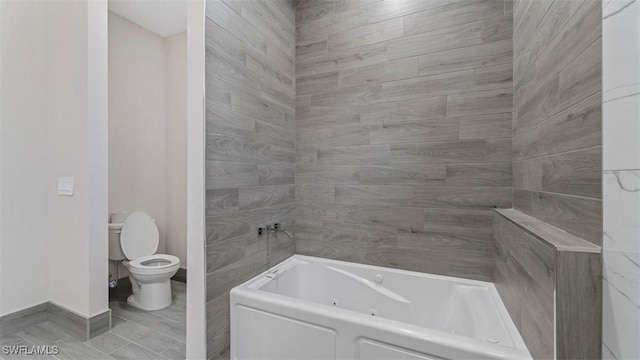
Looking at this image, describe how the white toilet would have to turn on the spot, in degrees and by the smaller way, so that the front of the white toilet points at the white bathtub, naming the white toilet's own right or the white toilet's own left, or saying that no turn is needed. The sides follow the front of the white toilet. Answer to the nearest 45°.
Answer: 0° — it already faces it

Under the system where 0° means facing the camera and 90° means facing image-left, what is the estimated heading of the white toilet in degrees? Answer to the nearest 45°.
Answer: approximately 315°
